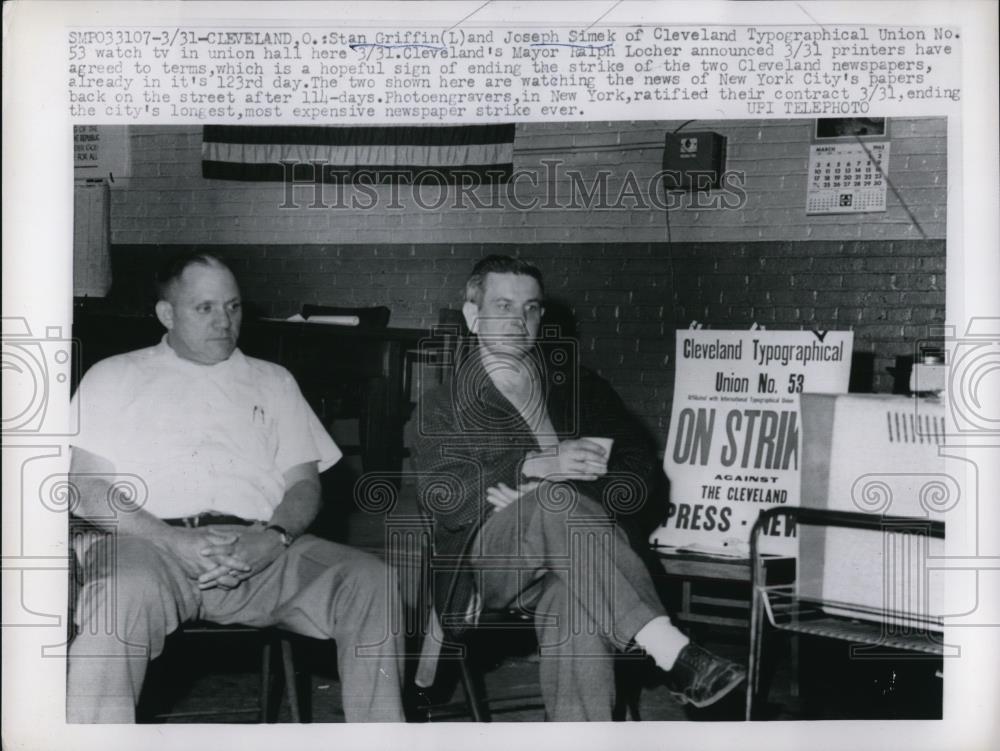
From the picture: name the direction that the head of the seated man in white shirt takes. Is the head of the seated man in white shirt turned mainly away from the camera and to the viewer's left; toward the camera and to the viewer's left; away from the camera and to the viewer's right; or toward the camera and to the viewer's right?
toward the camera and to the viewer's right

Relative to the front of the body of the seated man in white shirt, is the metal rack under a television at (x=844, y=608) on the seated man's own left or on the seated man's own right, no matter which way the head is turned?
on the seated man's own left

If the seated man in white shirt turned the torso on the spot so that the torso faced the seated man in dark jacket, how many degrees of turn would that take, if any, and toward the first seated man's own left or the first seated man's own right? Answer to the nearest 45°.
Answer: approximately 90° to the first seated man's own left

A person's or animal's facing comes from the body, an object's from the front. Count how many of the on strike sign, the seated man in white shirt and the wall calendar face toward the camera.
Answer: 3

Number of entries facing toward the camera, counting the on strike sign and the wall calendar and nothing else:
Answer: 2

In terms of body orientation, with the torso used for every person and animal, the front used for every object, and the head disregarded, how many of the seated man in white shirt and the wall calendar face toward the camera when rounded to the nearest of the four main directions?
2

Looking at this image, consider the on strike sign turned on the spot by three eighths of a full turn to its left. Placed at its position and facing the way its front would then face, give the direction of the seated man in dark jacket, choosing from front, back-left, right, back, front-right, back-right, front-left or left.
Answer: back

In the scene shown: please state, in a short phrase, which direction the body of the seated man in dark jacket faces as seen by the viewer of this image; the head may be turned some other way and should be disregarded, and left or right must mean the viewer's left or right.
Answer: facing the viewer and to the right of the viewer
